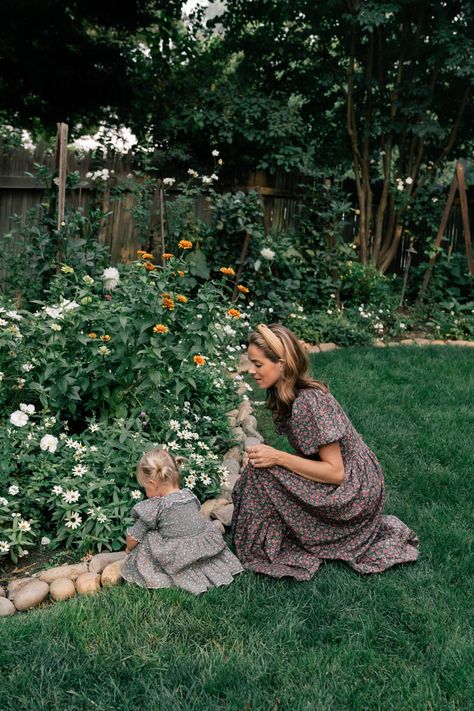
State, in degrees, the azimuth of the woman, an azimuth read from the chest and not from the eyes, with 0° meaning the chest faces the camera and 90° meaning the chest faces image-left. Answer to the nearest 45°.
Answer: approximately 90°

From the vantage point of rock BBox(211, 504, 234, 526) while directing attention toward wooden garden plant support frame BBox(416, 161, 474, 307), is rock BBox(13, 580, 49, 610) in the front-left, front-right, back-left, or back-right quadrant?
back-left

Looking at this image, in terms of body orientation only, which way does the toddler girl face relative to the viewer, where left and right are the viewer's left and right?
facing away from the viewer and to the left of the viewer

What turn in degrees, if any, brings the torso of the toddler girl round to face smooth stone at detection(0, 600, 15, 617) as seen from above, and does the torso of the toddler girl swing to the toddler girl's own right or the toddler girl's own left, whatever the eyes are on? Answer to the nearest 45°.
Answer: approximately 45° to the toddler girl's own left

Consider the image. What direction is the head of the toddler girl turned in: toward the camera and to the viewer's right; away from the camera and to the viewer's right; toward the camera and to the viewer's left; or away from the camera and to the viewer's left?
away from the camera and to the viewer's left

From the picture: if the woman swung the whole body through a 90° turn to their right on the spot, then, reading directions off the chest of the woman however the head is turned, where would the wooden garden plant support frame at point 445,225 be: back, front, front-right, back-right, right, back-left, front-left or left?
front

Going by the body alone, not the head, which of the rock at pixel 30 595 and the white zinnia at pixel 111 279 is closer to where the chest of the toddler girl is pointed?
the white zinnia

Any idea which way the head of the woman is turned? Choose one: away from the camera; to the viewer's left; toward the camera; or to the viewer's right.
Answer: to the viewer's left

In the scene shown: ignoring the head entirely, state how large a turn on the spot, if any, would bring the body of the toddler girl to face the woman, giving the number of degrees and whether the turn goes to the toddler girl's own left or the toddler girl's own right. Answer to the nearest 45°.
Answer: approximately 135° to the toddler girl's own right
